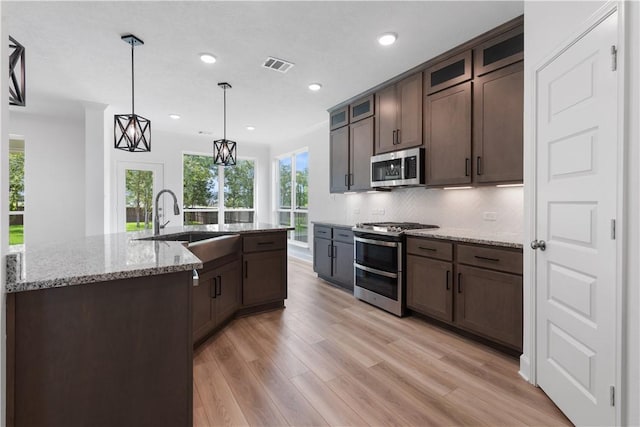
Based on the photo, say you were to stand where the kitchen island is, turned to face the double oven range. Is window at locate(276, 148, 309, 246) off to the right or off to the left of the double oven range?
left

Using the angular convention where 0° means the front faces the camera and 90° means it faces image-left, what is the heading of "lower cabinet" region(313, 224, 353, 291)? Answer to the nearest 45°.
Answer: approximately 45°

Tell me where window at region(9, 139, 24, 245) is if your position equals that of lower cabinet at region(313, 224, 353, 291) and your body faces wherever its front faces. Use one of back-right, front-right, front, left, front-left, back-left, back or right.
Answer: front-right

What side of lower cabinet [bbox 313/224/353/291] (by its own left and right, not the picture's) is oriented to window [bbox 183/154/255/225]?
right

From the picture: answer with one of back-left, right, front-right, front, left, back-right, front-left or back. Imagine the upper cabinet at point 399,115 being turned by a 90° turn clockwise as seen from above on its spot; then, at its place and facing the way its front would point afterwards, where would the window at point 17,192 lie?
front-left

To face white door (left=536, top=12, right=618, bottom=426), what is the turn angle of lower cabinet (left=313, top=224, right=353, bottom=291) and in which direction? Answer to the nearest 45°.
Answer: approximately 90° to its left

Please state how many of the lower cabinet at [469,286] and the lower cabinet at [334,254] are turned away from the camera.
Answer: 0
